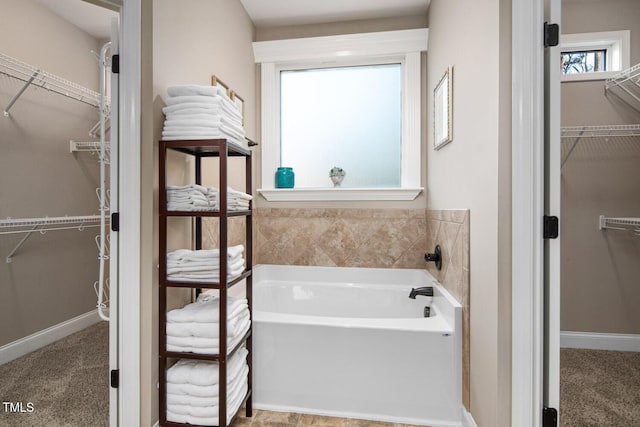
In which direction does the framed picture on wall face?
to the viewer's left

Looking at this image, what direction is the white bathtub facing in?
toward the camera

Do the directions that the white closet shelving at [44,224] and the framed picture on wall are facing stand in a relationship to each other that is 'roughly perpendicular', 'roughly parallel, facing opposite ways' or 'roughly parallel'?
roughly parallel, facing opposite ways

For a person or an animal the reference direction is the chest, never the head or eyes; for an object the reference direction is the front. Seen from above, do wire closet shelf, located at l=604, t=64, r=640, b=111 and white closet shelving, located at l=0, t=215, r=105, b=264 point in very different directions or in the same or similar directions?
very different directions

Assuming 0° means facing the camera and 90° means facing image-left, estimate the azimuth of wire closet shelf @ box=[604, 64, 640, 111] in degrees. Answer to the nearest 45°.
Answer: approximately 45°

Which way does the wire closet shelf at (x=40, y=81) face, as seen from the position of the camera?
facing the viewer and to the right of the viewer

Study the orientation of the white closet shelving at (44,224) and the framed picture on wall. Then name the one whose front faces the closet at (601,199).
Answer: the white closet shelving
